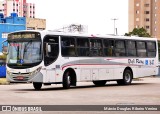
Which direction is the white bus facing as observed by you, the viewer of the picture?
facing the viewer and to the left of the viewer
